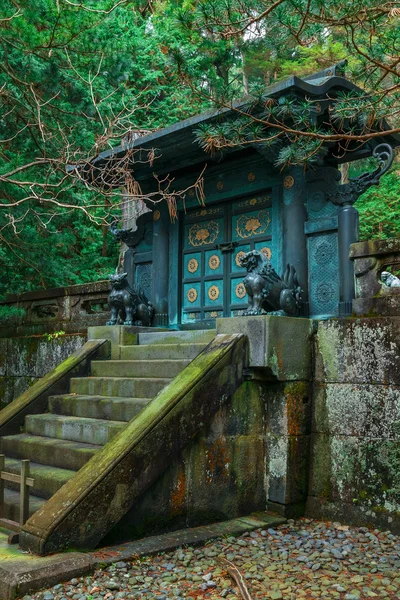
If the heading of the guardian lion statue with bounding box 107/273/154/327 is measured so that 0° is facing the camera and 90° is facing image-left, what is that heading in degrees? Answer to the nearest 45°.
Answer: approximately 45°

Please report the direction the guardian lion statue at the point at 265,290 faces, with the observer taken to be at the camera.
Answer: facing to the left of the viewer

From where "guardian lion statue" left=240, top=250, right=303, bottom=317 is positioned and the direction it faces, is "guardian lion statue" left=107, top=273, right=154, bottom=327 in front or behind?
in front

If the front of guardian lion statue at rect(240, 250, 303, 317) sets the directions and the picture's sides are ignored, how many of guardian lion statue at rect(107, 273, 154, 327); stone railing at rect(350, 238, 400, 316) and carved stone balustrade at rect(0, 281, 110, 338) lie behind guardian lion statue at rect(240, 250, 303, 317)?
1

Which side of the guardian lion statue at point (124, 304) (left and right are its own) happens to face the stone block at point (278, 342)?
left

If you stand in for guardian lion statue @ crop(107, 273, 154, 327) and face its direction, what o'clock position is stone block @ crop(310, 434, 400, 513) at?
The stone block is roughly at 9 o'clock from the guardian lion statue.
